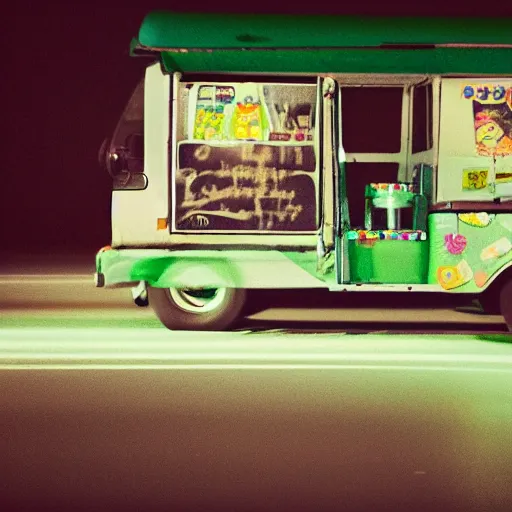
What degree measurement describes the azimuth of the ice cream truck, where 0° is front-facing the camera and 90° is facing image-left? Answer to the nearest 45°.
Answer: approximately 90°
